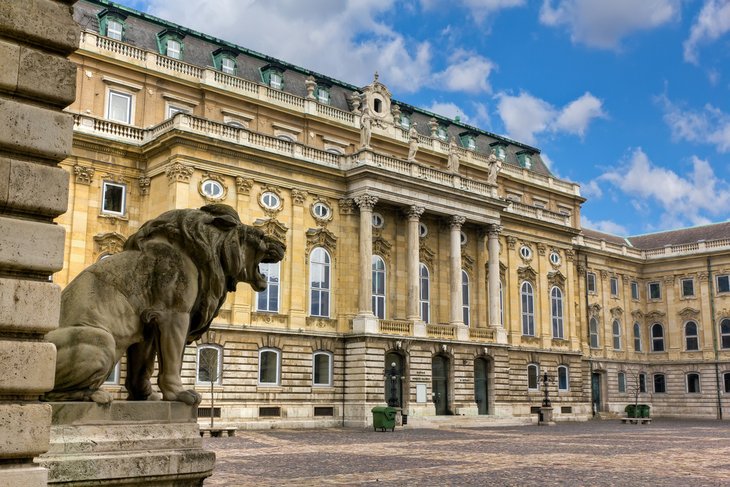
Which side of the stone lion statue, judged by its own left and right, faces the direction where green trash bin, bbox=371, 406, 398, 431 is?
left

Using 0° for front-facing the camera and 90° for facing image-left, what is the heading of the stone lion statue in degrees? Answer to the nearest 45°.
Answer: approximately 270°
